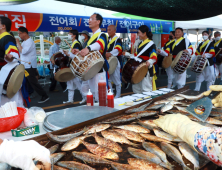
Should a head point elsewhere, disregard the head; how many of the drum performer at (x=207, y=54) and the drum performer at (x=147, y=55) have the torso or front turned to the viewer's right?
0

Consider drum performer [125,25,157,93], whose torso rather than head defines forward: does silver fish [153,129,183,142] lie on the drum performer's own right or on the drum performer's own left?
on the drum performer's own left

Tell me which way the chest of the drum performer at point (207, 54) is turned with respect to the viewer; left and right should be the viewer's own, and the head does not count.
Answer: facing the viewer and to the left of the viewer

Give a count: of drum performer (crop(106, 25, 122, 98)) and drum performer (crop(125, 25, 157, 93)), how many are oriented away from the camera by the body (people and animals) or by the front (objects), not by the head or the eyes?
0

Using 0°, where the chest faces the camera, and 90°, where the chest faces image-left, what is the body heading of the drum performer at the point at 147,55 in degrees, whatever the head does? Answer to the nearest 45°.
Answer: approximately 90°

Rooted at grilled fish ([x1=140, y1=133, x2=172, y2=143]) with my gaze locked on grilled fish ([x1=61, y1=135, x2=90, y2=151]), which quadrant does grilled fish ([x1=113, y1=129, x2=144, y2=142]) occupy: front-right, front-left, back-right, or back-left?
front-right

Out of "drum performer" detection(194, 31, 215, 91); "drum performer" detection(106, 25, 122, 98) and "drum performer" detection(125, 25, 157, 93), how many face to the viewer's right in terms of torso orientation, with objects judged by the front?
0

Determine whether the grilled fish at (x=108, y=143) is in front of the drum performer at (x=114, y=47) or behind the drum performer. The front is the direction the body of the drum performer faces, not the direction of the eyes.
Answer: in front

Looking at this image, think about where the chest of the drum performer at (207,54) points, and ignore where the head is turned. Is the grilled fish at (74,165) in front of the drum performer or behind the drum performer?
in front

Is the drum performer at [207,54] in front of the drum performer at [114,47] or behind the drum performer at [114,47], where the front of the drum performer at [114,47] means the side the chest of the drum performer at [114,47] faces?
behind
